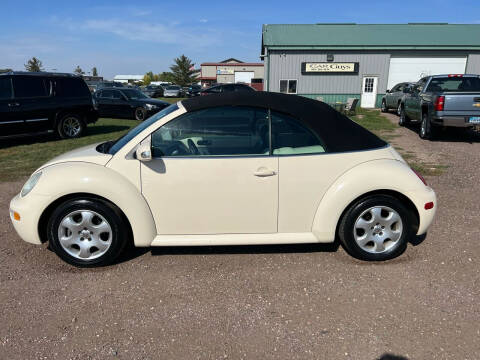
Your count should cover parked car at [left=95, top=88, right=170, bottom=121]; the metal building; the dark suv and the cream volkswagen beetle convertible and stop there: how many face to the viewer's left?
2

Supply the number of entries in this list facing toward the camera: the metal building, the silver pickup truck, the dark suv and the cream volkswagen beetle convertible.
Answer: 1

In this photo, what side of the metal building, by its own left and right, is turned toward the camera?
front

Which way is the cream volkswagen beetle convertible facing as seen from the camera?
to the viewer's left

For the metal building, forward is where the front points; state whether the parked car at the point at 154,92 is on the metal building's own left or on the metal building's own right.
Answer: on the metal building's own right

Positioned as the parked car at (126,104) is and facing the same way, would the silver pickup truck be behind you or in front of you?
in front

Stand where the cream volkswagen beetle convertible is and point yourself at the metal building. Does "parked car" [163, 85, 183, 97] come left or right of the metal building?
left

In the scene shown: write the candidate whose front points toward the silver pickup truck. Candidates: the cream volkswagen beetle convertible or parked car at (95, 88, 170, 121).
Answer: the parked car

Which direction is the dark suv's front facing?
to the viewer's left

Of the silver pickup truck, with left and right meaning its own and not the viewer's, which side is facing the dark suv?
left

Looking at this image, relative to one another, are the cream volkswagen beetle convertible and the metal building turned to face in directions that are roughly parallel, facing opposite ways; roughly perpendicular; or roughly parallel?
roughly perpendicular

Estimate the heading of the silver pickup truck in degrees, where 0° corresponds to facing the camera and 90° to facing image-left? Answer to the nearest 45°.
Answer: approximately 135°

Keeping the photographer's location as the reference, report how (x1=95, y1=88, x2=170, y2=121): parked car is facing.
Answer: facing the viewer and to the right of the viewer

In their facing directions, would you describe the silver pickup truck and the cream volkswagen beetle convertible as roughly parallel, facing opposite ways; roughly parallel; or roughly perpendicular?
roughly perpendicular
